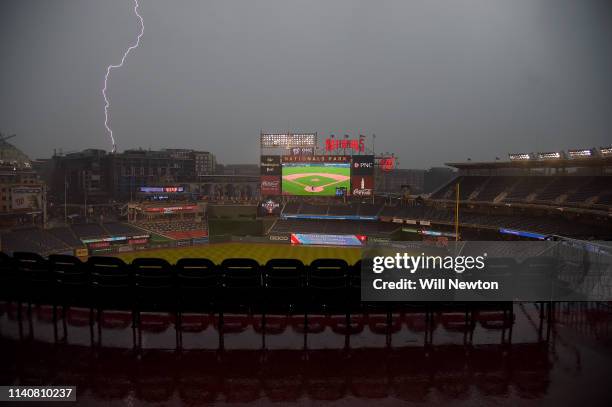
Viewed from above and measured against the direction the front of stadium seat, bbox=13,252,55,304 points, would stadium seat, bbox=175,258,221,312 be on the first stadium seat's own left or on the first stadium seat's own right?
on the first stadium seat's own right

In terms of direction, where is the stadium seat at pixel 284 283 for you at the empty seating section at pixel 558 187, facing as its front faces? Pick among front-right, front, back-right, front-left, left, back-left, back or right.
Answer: front-left

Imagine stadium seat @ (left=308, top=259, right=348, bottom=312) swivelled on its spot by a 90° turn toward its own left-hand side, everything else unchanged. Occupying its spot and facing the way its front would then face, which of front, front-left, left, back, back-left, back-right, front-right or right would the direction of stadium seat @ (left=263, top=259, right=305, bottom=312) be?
front

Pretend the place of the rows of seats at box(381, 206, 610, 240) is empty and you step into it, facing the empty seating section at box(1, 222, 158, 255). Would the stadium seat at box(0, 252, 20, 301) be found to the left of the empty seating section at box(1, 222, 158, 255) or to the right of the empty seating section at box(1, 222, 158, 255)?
left

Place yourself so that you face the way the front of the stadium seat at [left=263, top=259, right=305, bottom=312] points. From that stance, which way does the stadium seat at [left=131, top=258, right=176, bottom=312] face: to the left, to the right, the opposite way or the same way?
the same way

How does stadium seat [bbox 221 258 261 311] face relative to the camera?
away from the camera

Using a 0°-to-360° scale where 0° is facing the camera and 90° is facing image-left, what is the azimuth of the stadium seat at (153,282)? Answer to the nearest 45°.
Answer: approximately 180°

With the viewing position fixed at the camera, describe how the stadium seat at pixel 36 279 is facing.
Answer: facing away from the viewer and to the right of the viewer

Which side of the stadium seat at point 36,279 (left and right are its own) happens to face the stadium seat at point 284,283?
right

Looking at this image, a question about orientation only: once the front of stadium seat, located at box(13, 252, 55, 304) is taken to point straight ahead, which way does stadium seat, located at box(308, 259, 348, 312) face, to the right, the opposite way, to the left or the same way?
the same way

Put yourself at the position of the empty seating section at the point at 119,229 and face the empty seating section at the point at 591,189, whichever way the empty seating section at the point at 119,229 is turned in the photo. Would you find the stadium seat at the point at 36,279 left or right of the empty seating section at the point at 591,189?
right

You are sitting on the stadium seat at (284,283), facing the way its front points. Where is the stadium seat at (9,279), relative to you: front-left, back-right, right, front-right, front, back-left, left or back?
left

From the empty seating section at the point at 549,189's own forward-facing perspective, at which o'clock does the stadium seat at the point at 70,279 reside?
The stadium seat is roughly at 11 o'clock from the empty seating section.

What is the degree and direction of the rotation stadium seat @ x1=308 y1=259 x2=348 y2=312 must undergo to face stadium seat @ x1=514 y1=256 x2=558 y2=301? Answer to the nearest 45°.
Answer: approximately 90° to its right

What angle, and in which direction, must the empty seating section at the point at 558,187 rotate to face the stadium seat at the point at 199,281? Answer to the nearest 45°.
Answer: approximately 45° to its left

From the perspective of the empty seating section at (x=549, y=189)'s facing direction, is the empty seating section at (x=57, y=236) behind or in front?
in front

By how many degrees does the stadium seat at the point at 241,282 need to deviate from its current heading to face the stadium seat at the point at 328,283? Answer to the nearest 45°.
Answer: approximately 90° to its right

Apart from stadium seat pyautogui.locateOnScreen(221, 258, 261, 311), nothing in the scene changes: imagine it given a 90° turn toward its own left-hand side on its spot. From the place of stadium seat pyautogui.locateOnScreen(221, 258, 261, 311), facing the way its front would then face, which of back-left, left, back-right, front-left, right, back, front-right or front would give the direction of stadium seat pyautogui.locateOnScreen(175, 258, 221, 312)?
front

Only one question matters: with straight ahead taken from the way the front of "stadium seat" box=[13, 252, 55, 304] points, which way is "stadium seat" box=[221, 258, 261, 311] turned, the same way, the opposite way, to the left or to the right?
the same way

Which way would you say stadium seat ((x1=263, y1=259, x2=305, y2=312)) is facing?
away from the camera

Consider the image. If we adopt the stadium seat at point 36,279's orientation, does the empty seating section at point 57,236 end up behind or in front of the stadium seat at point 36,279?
in front

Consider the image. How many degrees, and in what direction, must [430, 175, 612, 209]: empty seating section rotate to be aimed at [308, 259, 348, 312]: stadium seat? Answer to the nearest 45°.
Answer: approximately 45° to its left

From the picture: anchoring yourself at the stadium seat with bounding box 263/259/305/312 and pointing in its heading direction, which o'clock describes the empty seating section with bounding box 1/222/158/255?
The empty seating section is roughly at 11 o'clock from the stadium seat.

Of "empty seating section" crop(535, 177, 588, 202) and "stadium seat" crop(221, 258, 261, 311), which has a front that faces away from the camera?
the stadium seat
